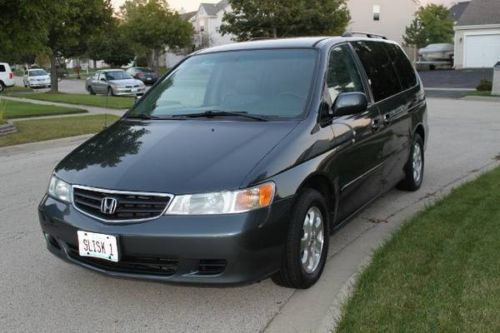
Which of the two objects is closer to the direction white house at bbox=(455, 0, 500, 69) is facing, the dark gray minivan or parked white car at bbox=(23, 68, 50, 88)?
the dark gray minivan

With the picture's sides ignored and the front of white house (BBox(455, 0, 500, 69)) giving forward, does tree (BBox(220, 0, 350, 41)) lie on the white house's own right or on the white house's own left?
on the white house's own right

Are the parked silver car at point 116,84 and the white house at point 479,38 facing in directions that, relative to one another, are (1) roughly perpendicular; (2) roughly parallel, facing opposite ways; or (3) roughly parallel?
roughly perpendicular

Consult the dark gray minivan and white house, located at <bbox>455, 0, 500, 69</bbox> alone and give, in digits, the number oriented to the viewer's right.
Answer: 0

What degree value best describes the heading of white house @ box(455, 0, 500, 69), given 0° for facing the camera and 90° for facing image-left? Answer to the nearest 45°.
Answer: approximately 0°
